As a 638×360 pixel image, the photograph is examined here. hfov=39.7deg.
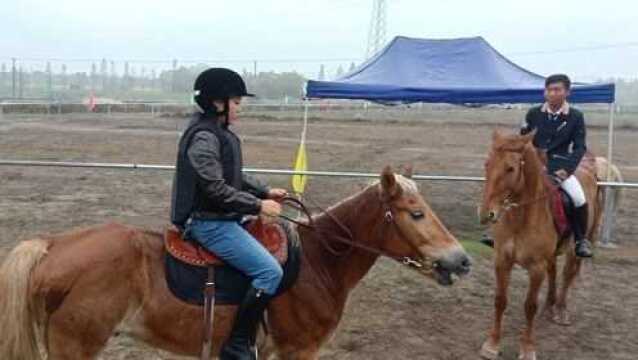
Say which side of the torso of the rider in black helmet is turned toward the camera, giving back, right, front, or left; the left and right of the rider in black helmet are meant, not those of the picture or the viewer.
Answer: right

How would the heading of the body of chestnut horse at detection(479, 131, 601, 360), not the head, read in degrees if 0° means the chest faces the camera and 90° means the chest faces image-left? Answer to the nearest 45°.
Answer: approximately 45°

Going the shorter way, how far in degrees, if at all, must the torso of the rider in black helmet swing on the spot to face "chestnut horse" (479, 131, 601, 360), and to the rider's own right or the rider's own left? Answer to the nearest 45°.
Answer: approximately 45° to the rider's own left

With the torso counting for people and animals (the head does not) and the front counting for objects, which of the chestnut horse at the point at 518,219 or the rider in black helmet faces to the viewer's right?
the rider in black helmet

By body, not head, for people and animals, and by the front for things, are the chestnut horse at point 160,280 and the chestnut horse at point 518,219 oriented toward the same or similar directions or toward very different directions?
very different directions

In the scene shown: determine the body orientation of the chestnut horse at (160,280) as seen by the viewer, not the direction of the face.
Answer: to the viewer's right

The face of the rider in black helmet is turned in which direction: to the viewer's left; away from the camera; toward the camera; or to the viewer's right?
to the viewer's right

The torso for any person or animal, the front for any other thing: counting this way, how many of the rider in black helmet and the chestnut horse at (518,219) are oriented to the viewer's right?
1

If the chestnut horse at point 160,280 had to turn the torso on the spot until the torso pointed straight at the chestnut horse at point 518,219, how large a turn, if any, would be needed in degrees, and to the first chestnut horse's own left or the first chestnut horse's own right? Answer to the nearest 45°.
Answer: approximately 45° to the first chestnut horse's own left

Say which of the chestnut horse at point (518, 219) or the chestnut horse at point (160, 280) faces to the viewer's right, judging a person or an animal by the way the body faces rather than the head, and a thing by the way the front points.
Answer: the chestnut horse at point (160, 280)

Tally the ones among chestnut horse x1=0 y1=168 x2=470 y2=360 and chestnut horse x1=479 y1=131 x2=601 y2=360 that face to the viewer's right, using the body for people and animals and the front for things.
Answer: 1
